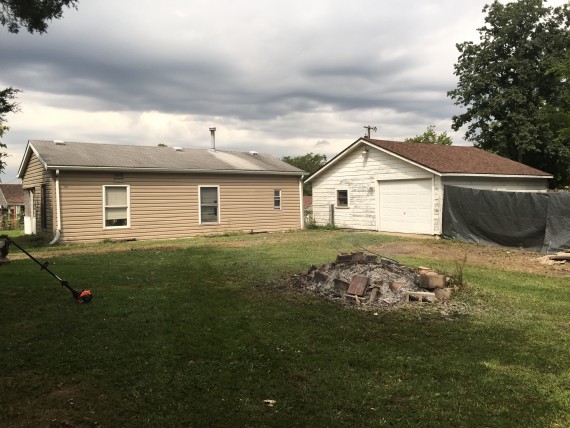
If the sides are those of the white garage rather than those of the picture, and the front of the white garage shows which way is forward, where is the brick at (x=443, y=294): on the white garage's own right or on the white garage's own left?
on the white garage's own left

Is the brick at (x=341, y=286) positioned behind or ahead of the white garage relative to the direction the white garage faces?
ahead

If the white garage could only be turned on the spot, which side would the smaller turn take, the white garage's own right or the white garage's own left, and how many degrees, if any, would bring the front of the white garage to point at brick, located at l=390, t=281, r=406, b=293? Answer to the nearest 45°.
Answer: approximately 45° to the white garage's own left

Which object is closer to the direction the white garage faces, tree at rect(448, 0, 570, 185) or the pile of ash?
the pile of ash

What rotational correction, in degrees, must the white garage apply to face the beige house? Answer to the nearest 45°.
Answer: approximately 45° to its right

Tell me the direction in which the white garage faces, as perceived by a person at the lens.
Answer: facing the viewer and to the left of the viewer

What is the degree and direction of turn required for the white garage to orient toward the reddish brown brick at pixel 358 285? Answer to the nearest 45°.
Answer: approximately 45° to its left

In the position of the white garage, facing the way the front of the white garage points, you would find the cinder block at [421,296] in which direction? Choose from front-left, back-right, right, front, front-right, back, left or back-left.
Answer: front-left

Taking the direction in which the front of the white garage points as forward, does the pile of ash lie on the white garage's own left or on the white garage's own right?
on the white garage's own left

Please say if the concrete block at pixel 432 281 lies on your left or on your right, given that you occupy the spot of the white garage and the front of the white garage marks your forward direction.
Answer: on your left

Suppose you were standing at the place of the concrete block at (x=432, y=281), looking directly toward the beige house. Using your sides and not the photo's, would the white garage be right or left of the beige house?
right
